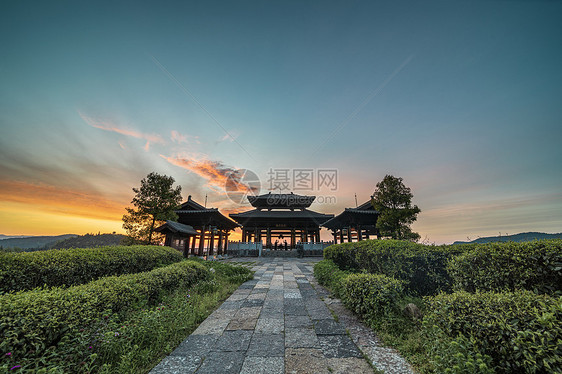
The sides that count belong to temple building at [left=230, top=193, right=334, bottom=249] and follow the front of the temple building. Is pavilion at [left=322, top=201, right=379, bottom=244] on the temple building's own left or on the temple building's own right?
on the temple building's own left

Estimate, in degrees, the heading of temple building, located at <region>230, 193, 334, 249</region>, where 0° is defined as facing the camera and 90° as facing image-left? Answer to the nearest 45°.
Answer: approximately 0°

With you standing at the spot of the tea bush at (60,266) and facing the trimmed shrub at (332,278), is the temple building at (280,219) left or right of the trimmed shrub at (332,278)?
left

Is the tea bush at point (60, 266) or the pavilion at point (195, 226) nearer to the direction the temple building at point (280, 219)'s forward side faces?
the tea bush

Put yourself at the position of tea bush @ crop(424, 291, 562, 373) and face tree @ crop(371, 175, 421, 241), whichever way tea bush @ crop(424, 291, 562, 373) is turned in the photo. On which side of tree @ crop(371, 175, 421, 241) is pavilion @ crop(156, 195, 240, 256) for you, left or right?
left

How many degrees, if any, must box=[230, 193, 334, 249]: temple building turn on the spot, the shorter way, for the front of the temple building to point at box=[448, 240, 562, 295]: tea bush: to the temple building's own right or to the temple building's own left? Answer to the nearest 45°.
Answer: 0° — it already faces it
